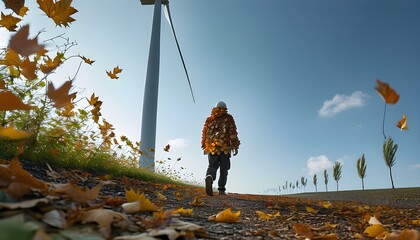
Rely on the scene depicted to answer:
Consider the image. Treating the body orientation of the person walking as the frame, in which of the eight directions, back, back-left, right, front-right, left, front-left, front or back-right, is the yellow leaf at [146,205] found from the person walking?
back

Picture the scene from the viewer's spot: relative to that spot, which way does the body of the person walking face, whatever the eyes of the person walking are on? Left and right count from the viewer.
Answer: facing away from the viewer

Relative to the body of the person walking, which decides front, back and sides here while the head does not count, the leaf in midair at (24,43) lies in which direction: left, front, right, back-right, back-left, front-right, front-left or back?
back

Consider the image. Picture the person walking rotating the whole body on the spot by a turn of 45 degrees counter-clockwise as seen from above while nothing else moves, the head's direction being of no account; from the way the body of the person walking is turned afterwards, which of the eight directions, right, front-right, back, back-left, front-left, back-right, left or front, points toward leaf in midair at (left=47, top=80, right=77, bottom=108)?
back-left

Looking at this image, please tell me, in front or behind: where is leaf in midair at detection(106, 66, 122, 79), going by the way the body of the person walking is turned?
behind

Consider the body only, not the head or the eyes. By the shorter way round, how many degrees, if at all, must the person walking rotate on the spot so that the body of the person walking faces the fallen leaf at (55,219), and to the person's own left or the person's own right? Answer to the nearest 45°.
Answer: approximately 180°

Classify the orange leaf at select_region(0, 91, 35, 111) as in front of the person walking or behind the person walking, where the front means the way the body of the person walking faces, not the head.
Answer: behind

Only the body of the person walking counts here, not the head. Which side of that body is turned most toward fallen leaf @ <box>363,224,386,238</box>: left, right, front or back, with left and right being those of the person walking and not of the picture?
back

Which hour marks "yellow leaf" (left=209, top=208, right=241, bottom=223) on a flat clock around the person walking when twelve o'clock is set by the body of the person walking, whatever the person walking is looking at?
The yellow leaf is roughly at 6 o'clock from the person walking.

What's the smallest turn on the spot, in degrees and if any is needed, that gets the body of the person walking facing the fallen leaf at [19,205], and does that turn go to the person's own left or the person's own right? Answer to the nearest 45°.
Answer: approximately 180°

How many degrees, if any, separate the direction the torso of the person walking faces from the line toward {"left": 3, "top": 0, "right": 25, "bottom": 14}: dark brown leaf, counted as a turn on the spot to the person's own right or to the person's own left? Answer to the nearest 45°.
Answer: approximately 180°
